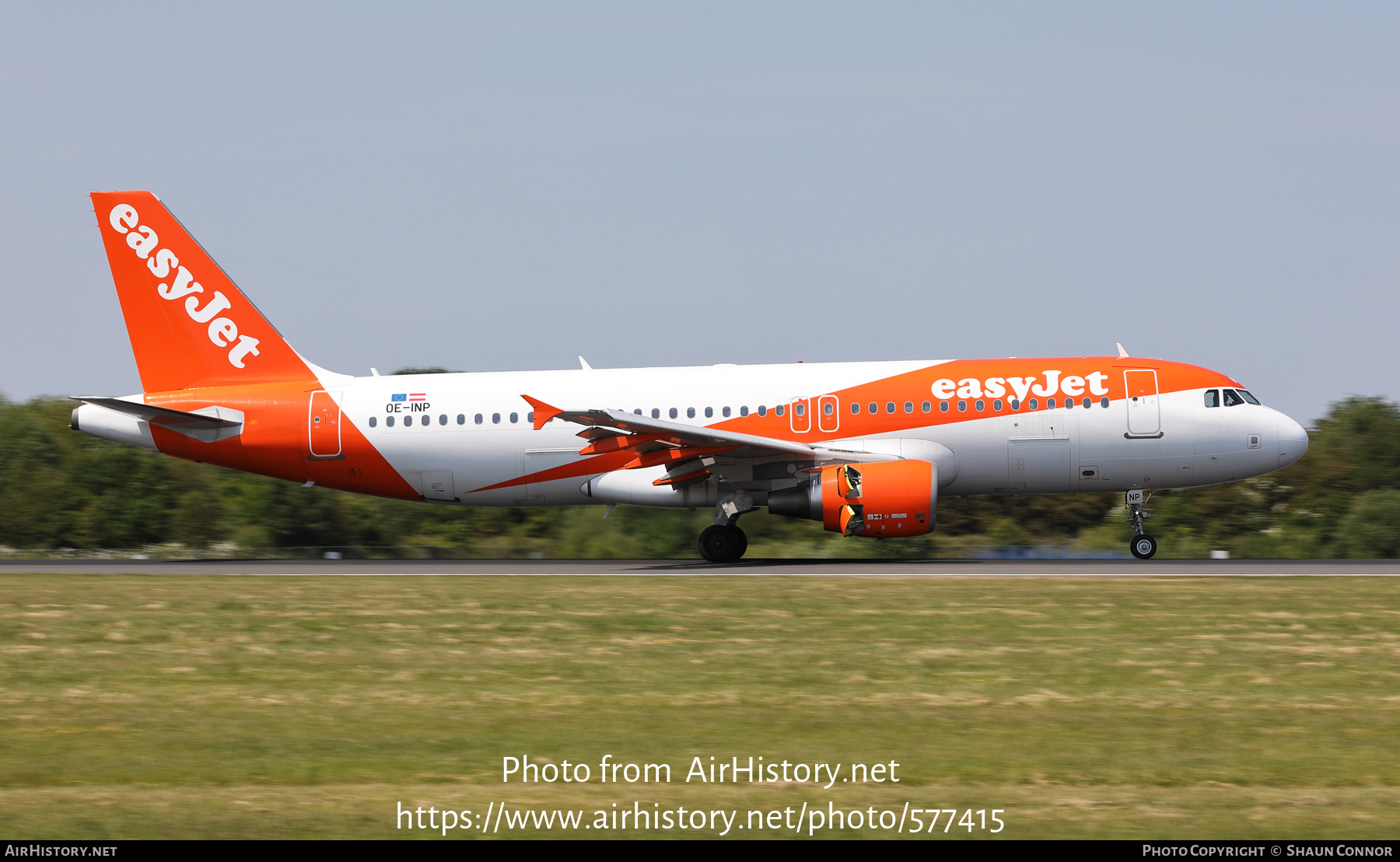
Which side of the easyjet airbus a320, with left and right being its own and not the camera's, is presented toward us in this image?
right
